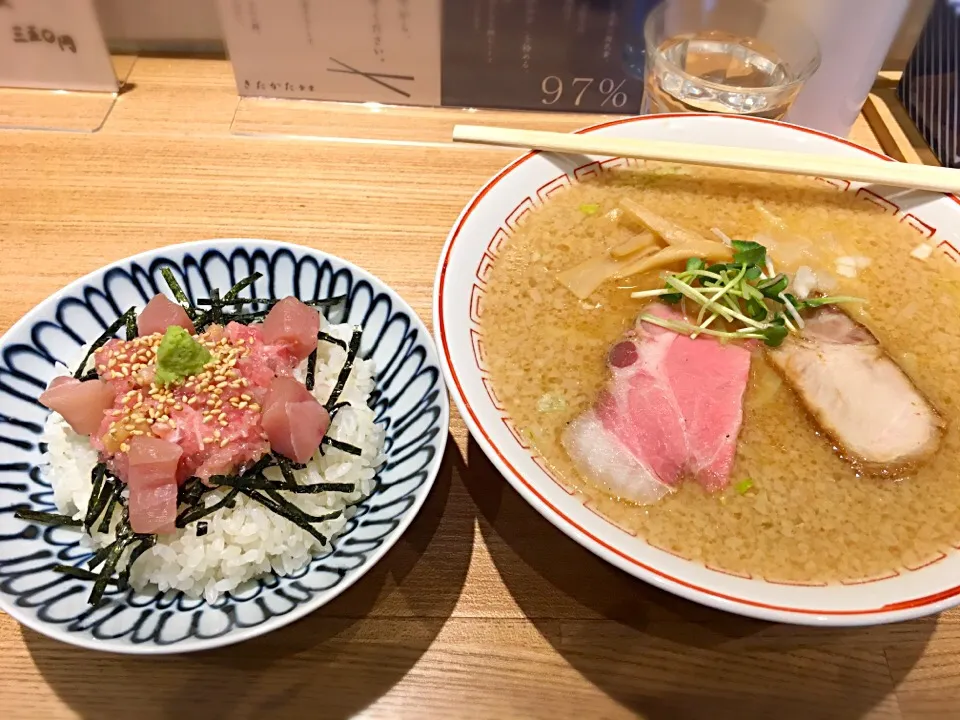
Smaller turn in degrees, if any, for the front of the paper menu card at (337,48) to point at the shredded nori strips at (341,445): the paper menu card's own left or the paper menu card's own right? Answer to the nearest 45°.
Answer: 0° — it already faces it

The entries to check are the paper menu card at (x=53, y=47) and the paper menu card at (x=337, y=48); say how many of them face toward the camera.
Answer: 2

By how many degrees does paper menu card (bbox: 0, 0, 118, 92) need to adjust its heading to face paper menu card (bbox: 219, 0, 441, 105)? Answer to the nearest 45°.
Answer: approximately 45° to its left

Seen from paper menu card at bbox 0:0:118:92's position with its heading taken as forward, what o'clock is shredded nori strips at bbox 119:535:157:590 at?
The shredded nori strips is roughly at 12 o'clock from the paper menu card.

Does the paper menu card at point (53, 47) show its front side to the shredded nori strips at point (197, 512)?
yes

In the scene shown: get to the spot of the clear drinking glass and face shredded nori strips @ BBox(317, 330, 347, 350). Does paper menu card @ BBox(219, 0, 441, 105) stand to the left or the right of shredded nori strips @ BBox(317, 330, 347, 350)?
right

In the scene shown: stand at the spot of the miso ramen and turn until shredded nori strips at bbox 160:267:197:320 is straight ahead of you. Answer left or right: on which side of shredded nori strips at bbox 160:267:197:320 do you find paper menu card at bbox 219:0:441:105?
right

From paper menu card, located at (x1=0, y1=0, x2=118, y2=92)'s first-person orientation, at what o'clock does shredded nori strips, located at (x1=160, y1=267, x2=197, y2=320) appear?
The shredded nori strips is roughly at 12 o'clock from the paper menu card.

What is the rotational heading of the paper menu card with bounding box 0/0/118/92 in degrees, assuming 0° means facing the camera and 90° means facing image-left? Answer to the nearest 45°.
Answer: approximately 0°
